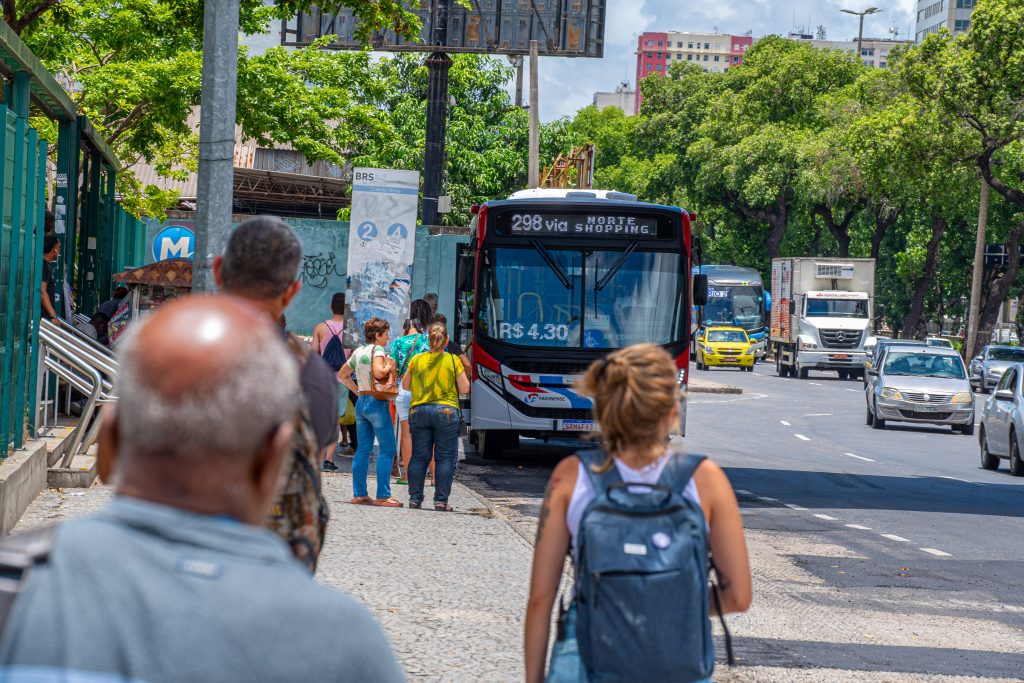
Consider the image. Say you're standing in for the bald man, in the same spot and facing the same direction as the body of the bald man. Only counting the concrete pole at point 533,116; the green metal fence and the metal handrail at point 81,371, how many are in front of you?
3

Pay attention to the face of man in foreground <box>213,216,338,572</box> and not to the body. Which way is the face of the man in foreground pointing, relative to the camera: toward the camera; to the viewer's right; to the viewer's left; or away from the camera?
away from the camera

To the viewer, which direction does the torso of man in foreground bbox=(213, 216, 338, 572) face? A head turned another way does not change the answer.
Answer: away from the camera

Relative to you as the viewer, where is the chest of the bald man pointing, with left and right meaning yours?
facing away from the viewer

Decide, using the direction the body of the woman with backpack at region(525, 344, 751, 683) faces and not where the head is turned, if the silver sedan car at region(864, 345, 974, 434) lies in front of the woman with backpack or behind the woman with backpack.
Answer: in front

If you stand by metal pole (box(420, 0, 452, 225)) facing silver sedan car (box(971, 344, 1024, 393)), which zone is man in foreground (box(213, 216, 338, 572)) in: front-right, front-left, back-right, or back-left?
back-right

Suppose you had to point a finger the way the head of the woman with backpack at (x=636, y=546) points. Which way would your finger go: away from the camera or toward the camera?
away from the camera

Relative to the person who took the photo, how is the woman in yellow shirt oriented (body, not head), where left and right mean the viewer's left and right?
facing away from the viewer

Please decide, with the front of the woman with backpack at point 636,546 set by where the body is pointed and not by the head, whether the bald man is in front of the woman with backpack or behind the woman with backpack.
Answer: behind

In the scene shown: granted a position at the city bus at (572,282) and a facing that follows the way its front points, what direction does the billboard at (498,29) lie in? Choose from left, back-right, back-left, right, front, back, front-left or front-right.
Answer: back
